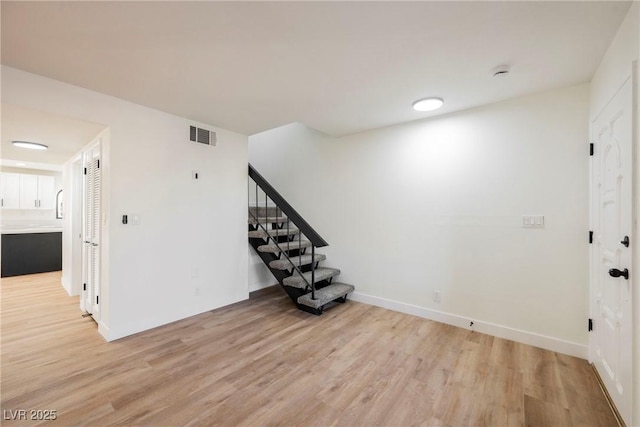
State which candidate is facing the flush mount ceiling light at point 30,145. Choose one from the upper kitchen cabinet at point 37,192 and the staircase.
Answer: the upper kitchen cabinet

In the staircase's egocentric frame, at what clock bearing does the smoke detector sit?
The smoke detector is roughly at 12 o'clock from the staircase.

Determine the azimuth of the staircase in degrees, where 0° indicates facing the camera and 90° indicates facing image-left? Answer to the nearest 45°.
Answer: approximately 315°

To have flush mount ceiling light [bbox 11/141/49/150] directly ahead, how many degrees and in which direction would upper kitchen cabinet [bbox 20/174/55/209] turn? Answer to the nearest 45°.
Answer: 0° — it already faces it

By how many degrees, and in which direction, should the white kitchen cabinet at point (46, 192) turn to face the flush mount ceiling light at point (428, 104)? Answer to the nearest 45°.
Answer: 0° — it already faces it

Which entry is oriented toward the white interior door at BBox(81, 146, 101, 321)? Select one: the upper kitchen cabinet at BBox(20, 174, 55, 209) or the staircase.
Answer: the upper kitchen cabinet

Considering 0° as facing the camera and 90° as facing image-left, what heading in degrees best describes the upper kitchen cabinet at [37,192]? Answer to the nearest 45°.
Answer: approximately 0°

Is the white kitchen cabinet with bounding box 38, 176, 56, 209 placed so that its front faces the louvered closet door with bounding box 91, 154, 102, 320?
yes

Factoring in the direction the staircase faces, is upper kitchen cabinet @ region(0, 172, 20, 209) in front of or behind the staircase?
behind
